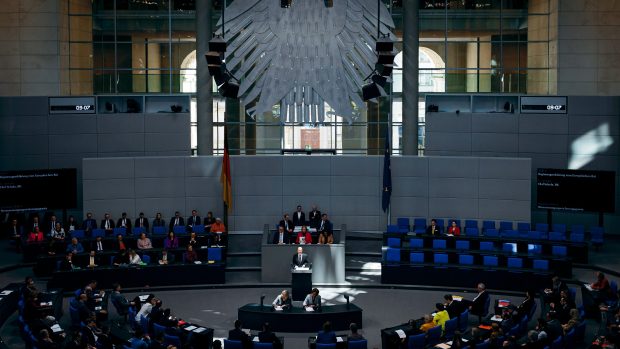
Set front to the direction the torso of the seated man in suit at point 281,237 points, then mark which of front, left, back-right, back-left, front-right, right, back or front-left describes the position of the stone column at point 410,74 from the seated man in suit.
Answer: back-left

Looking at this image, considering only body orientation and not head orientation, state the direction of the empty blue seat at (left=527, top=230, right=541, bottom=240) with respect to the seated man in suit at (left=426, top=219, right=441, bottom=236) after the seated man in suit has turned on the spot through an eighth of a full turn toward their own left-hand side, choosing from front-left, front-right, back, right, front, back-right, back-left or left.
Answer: front-left

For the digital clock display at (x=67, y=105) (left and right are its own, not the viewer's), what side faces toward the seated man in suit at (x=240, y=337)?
front

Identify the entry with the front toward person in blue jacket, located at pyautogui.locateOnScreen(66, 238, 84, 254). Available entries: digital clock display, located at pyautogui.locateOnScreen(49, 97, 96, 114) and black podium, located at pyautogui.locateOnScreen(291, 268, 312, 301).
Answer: the digital clock display
